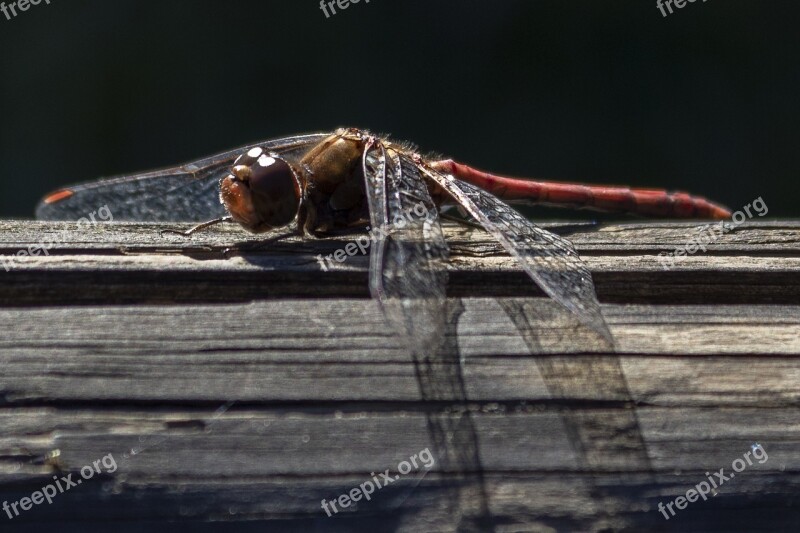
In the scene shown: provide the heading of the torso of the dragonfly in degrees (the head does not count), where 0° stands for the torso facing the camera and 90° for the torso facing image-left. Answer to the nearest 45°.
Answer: approximately 45°
